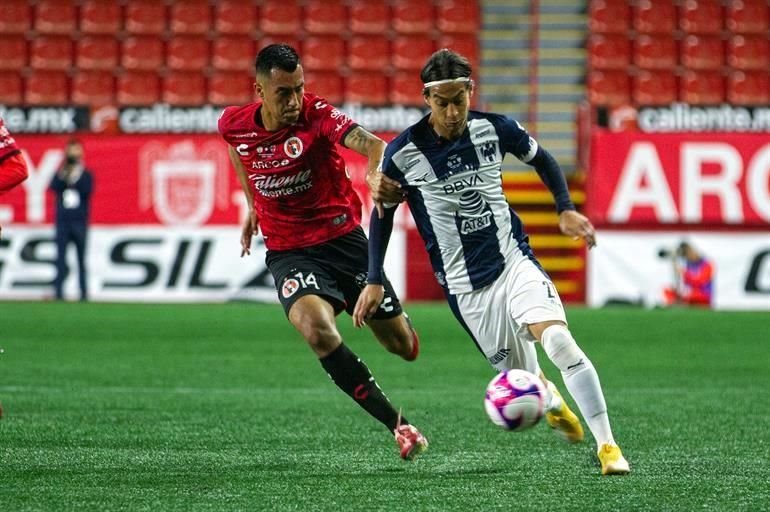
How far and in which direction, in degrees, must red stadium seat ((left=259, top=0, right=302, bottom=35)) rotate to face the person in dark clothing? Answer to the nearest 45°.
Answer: approximately 45° to its right

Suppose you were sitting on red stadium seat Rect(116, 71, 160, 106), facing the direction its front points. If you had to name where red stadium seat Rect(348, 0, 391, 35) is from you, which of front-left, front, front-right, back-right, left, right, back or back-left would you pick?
left

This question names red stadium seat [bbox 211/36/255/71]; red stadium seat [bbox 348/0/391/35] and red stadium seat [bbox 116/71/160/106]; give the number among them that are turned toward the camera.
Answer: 3

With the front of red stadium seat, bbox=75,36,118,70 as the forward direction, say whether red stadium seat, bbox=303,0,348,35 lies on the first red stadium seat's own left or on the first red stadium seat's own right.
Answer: on the first red stadium seat's own left

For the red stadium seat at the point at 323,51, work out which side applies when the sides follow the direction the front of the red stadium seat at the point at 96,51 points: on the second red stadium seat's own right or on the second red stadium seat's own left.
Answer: on the second red stadium seat's own left

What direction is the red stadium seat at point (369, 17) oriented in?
toward the camera

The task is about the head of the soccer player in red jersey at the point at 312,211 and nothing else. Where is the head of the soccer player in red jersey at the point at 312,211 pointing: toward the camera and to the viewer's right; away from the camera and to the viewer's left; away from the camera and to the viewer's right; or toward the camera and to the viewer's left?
toward the camera and to the viewer's right

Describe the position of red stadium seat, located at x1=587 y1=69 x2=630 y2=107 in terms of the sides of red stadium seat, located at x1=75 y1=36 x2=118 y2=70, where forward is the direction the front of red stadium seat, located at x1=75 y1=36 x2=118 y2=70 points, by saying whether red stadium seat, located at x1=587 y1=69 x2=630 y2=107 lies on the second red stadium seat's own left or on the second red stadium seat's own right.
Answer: on the second red stadium seat's own left

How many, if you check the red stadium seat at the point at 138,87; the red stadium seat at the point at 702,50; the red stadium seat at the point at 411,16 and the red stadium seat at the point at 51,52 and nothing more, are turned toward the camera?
4

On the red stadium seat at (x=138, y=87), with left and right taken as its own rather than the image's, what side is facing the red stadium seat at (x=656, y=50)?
left

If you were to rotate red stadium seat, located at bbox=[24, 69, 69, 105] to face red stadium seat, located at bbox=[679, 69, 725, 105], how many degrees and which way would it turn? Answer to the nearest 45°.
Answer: approximately 90° to its left

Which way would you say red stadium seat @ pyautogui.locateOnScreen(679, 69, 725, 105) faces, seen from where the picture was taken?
facing the viewer

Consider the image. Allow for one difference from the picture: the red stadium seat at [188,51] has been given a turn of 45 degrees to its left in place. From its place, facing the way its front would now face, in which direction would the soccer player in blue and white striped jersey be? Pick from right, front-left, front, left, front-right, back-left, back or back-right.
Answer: front-right

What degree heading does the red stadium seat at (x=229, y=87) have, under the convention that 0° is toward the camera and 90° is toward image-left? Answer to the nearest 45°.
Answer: approximately 0°

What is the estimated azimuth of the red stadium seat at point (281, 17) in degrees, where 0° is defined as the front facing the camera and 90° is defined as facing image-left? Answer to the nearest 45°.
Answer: approximately 0°

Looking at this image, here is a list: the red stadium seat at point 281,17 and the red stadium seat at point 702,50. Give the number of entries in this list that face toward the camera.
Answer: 2
